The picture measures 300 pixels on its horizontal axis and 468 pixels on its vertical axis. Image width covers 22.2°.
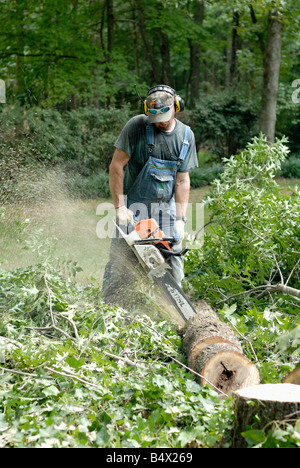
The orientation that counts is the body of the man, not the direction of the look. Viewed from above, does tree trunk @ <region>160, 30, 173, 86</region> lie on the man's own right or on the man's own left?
on the man's own left

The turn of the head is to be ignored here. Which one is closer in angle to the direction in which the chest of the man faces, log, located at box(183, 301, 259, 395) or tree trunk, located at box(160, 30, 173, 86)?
the log

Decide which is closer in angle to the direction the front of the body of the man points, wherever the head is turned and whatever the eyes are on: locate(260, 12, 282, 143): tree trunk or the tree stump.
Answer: the tree stump

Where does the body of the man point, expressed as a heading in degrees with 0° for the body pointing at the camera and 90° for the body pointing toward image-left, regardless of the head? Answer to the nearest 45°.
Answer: approximately 315°

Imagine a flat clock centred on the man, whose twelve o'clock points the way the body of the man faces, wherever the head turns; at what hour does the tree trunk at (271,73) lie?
The tree trunk is roughly at 8 o'clock from the man.

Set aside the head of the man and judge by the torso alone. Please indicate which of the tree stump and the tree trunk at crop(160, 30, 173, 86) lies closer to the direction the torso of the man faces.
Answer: the tree stump
